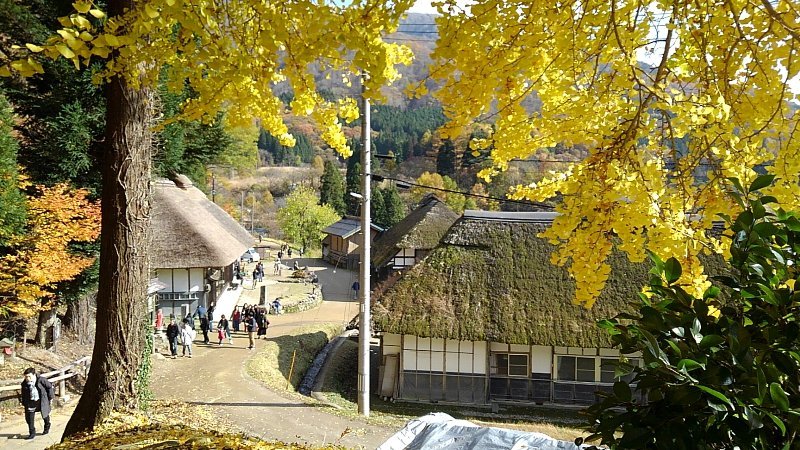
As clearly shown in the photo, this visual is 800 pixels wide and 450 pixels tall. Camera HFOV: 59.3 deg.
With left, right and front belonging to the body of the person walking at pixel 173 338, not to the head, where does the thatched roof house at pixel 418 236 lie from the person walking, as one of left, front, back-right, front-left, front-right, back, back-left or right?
back-left

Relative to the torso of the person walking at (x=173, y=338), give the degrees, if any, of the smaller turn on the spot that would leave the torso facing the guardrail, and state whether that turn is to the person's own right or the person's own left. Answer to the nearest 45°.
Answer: approximately 45° to the person's own right

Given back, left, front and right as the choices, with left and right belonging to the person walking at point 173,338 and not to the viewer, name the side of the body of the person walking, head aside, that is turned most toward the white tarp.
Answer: front

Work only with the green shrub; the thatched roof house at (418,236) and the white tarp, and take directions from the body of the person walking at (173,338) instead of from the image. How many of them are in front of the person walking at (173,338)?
2

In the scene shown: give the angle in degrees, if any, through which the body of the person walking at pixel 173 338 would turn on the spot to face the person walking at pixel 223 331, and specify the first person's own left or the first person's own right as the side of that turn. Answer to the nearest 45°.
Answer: approximately 135° to the first person's own left

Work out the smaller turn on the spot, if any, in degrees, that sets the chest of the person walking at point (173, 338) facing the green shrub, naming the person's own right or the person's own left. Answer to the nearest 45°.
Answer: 0° — they already face it

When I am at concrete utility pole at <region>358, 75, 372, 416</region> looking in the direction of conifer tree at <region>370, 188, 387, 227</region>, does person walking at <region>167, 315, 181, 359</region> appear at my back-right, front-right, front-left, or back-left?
front-left

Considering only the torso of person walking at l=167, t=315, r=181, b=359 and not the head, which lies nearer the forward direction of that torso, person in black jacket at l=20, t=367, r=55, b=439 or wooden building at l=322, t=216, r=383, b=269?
the person in black jacket

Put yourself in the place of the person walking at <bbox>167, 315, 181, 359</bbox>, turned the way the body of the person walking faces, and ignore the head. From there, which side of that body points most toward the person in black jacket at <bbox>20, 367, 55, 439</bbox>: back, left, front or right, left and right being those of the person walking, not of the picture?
front

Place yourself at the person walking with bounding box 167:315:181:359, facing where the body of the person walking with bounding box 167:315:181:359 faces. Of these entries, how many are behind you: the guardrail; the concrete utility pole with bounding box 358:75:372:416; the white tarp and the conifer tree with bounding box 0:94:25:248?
0

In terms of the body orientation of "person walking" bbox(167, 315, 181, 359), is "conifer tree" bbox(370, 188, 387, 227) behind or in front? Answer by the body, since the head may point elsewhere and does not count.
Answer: behind

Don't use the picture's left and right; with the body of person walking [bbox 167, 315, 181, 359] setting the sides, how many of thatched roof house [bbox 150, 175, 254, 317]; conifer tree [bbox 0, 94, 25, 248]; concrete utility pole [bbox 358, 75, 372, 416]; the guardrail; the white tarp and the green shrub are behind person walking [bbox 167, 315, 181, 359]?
1

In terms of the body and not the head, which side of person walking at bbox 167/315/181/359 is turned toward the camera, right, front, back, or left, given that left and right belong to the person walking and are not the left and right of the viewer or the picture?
front
